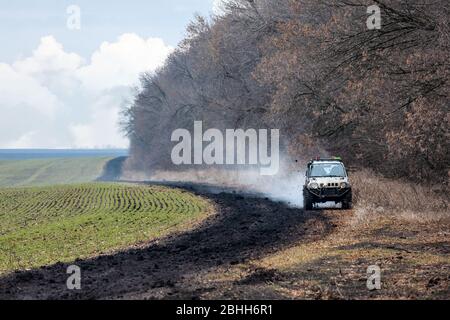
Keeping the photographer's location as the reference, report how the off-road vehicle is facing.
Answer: facing the viewer
